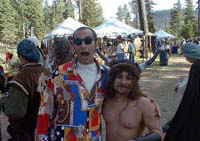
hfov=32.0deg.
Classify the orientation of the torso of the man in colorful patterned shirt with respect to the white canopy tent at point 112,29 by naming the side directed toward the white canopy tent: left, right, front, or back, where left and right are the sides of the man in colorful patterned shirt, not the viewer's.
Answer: back

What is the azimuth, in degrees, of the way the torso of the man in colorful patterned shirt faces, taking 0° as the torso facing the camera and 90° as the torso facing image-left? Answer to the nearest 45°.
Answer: approximately 0°

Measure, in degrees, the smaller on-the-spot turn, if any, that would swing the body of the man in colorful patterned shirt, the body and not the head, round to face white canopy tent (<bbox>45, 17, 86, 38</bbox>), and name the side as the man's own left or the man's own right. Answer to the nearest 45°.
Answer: approximately 180°
